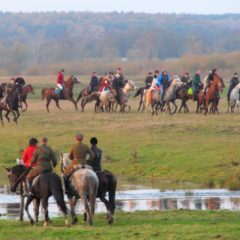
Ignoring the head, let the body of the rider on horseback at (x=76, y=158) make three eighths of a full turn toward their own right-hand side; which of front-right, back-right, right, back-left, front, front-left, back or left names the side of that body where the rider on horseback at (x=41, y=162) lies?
back

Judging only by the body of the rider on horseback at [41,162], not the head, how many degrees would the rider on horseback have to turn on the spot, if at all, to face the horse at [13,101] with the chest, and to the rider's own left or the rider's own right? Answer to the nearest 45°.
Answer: approximately 45° to the rider's own right

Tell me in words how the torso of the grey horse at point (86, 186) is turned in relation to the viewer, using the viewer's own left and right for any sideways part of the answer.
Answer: facing away from the viewer and to the left of the viewer

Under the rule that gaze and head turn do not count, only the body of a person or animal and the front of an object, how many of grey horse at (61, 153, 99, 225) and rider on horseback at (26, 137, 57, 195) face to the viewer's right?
0

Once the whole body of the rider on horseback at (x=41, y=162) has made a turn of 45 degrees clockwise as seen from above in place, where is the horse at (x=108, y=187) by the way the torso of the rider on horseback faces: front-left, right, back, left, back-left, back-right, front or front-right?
right

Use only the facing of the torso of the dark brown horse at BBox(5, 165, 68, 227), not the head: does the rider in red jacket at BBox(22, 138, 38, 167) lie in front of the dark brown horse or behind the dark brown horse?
in front

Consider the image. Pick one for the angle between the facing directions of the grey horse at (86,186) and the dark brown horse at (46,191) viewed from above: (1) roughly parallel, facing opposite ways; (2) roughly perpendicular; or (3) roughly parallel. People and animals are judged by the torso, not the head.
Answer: roughly parallel

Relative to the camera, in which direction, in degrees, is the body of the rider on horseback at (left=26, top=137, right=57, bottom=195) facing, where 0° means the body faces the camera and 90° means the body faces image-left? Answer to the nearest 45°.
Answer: approximately 135°

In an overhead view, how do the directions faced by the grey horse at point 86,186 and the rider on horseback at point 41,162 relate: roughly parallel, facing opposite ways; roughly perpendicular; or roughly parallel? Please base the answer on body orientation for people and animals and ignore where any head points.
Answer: roughly parallel

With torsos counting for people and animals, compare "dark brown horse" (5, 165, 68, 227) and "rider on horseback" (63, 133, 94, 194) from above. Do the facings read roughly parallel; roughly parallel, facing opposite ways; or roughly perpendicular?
roughly parallel
